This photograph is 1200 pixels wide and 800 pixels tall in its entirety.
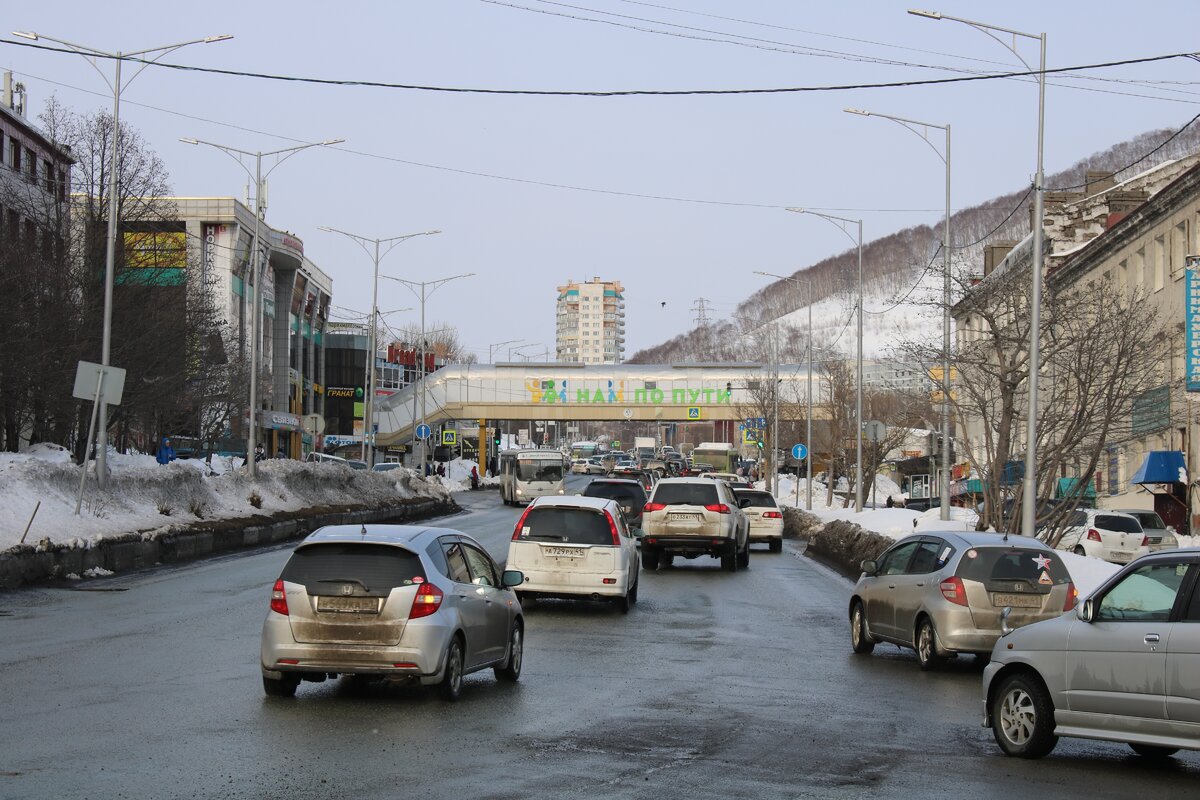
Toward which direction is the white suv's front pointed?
away from the camera

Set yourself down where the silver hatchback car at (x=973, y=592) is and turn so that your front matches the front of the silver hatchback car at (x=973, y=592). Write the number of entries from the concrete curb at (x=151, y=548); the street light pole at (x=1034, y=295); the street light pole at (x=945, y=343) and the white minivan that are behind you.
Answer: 0

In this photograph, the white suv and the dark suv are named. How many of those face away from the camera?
2

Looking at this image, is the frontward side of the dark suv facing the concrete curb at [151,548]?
no

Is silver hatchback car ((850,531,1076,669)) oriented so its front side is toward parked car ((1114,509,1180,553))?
no

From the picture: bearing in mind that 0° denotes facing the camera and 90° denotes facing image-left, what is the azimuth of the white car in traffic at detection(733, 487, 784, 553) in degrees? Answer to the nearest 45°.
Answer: approximately 180°

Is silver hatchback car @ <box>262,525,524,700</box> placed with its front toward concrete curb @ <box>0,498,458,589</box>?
no

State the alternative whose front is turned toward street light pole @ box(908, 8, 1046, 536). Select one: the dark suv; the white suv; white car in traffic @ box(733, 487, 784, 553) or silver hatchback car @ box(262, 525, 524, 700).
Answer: the silver hatchback car

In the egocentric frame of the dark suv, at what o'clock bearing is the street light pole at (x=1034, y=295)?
The street light pole is roughly at 5 o'clock from the dark suv.

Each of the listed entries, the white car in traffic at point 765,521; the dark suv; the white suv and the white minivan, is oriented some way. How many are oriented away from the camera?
4

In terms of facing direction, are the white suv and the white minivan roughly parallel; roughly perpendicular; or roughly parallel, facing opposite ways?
roughly parallel

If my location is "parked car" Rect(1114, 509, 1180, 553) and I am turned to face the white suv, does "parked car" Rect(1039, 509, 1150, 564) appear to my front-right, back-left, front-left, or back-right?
front-left

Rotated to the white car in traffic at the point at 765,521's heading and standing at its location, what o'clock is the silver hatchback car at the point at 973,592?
The silver hatchback car is roughly at 6 o'clock from the white car in traffic.

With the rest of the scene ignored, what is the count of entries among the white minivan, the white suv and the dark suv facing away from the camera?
3

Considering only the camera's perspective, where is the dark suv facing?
facing away from the viewer

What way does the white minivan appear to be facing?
away from the camera

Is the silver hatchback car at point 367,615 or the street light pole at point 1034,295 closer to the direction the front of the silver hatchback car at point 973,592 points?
the street light pole
